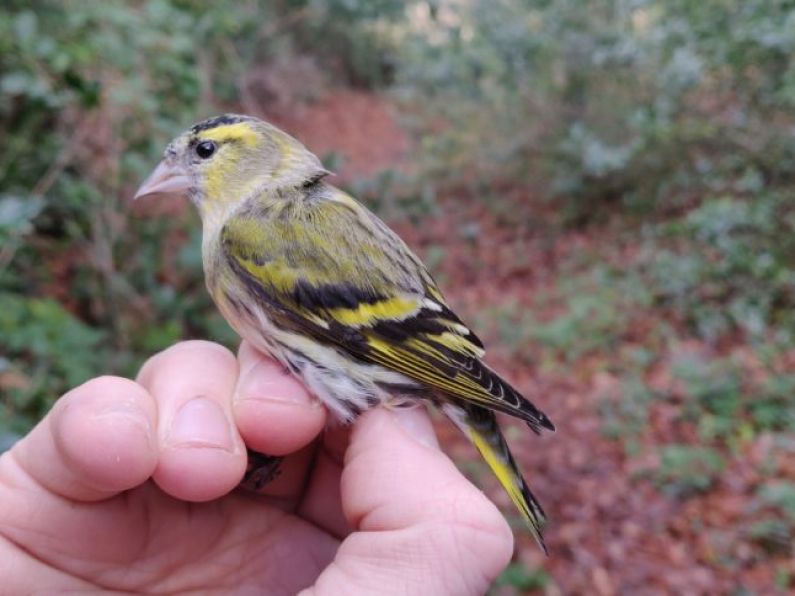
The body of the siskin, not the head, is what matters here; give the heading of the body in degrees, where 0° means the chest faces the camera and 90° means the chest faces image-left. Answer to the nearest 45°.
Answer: approximately 90°
